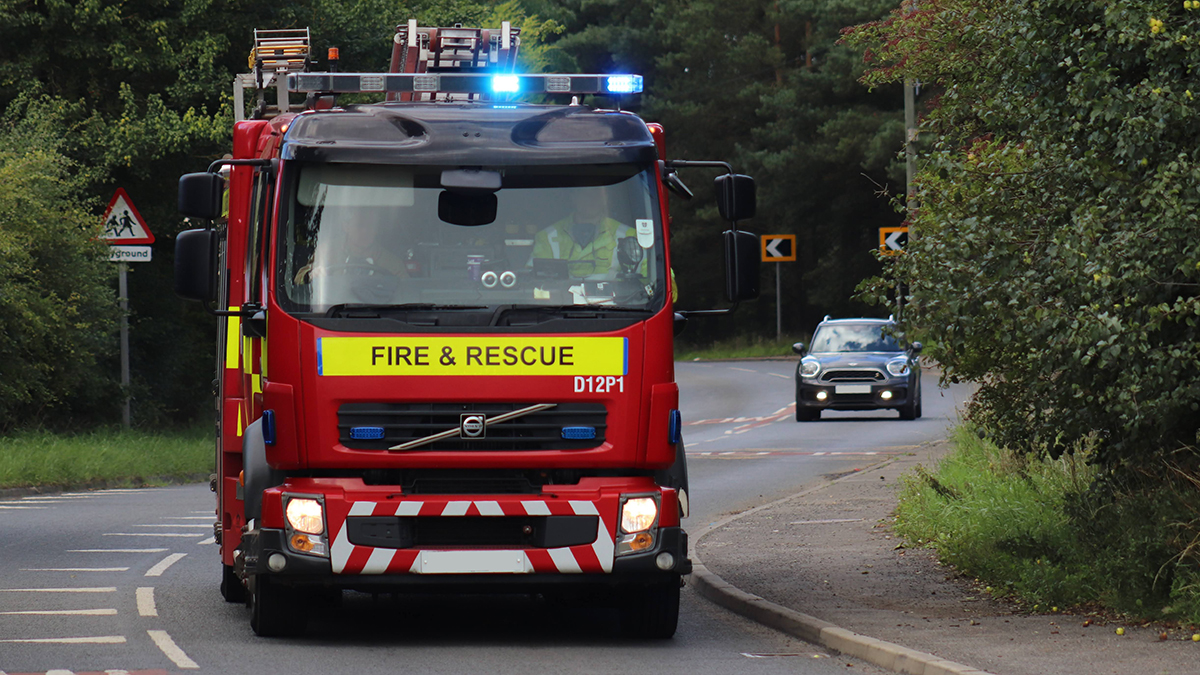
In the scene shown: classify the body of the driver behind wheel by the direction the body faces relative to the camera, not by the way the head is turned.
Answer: toward the camera

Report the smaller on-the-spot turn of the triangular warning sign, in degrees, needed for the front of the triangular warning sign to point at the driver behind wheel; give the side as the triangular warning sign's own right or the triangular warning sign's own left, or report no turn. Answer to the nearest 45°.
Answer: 0° — it already faces them

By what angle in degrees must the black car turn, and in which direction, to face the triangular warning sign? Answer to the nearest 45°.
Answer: approximately 45° to its right

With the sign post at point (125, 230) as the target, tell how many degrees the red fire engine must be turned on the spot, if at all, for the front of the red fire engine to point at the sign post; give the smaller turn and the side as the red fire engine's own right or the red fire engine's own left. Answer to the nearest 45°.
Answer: approximately 180°

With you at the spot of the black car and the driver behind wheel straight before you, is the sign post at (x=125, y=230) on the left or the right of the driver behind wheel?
right

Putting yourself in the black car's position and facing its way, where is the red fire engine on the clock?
The red fire engine is roughly at 12 o'clock from the black car.

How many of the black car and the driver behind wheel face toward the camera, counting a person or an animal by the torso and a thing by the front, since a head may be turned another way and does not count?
2

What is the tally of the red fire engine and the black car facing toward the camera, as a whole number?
2

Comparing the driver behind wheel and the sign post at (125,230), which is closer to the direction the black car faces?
the driver behind wheel

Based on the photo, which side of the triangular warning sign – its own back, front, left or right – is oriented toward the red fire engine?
front

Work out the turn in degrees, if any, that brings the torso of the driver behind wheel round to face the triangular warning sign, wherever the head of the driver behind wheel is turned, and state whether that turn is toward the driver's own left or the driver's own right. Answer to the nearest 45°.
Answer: approximately 180°

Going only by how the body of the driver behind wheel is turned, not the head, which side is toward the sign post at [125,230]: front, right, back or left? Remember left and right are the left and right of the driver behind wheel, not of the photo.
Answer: back

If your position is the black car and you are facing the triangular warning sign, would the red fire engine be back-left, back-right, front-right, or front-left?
front-left

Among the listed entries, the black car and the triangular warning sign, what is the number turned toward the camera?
2

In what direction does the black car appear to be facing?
toward the camera

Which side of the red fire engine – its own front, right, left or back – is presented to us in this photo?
front
